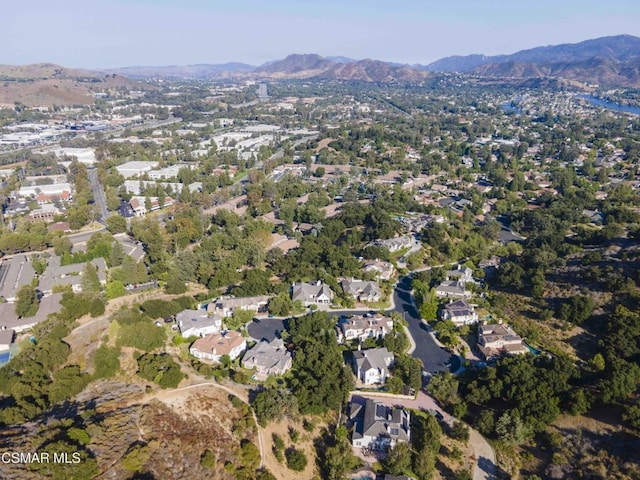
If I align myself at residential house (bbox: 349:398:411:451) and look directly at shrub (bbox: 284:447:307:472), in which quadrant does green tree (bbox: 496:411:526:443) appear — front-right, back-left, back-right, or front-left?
back-left

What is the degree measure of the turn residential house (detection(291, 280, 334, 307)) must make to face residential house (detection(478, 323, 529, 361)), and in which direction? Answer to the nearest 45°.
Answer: approximately 45° to its left

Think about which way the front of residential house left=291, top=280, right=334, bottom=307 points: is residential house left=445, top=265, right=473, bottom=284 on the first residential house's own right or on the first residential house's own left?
on the first residential house's own left

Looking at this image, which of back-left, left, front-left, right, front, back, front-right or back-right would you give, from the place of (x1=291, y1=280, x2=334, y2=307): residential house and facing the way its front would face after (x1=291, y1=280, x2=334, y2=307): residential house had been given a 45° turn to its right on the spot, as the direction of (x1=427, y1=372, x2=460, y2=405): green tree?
left

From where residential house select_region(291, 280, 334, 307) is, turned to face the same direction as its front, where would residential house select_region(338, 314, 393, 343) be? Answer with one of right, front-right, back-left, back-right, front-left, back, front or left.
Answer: front-left

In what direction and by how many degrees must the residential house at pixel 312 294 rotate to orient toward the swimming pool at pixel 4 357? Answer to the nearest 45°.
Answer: approximately 90° to its right

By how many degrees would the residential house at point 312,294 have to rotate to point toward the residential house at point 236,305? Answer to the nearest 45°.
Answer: approximately 90° to its right

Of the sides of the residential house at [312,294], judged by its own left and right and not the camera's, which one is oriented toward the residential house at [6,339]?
right

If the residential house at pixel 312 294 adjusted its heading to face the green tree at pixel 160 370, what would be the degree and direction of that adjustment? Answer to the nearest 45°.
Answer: approximately 45° to its right

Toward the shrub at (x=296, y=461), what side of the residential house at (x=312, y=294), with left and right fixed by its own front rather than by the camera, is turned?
front

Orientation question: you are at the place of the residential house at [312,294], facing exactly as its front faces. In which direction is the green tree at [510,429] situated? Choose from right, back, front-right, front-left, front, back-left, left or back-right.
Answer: front-left

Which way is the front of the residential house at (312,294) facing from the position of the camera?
facing the viewer

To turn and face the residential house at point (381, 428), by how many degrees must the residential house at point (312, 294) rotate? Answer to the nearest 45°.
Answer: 0° — it already faces it

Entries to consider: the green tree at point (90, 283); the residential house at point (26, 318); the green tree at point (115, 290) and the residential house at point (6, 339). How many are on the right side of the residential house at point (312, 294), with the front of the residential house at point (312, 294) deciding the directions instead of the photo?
4

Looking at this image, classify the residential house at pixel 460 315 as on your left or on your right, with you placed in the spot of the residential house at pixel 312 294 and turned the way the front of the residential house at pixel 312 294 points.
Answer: on your left

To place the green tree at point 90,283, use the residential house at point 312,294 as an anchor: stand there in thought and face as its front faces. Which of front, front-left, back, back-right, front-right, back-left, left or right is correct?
right

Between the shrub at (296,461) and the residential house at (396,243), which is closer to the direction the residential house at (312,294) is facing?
the shrub

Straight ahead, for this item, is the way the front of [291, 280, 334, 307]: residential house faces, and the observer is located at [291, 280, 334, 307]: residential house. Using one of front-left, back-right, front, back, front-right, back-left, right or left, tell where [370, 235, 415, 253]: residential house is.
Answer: back-left
